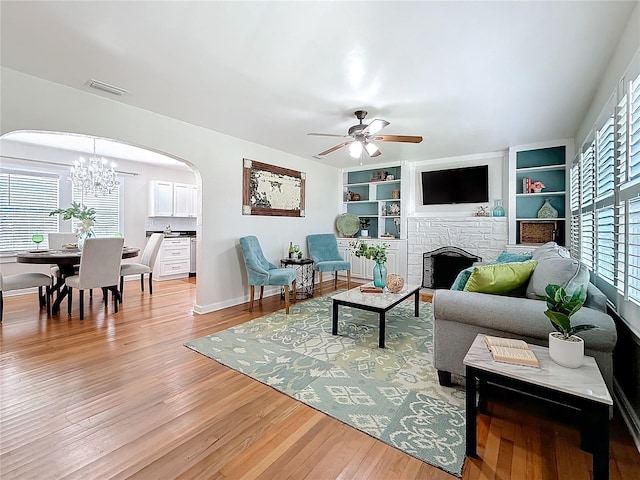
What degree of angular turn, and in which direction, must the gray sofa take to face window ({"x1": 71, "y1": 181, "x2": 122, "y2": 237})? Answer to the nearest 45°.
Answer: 0° — it already faces it

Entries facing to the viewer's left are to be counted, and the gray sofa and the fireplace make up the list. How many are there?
1

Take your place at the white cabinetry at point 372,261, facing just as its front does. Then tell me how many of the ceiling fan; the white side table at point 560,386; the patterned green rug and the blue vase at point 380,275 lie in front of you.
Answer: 4

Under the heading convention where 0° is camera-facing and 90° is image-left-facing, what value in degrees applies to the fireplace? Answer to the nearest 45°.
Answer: approximately 0°

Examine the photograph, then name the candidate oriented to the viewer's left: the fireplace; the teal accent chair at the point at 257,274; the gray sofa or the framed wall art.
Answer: the gray sofa

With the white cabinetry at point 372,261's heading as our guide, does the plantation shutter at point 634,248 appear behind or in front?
in front

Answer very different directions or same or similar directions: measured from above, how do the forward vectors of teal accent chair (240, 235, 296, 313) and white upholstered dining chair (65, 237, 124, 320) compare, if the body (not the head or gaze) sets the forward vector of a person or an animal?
very different directions

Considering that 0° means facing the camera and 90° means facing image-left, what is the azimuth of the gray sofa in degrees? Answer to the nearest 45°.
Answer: approximately 90°

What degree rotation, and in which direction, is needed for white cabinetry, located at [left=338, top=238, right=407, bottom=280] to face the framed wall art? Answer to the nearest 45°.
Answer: approximately 45° to its right

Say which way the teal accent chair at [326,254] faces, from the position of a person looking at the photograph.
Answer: facing the viewer and to the right of the viewer

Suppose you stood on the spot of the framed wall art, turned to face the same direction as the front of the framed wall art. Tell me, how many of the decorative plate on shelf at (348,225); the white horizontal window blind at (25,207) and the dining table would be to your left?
1

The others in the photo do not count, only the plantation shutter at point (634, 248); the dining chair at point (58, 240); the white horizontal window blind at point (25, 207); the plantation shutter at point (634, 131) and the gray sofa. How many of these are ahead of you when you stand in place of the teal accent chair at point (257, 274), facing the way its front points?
3

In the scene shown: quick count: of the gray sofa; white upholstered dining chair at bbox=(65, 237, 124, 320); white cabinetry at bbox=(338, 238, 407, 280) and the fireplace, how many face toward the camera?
2
